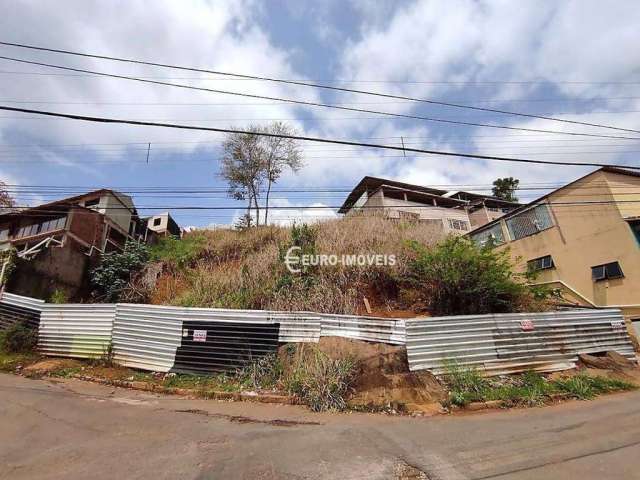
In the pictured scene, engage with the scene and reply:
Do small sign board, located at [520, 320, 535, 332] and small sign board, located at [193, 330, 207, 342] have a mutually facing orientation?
no

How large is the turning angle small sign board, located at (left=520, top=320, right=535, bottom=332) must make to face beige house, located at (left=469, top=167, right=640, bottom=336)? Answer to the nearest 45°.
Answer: approximately 180°

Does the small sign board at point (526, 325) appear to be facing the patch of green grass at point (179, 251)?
no

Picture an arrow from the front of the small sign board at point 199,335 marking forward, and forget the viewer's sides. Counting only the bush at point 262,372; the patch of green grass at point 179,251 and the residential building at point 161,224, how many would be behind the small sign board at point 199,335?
2

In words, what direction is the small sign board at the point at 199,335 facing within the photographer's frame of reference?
facing the viewer

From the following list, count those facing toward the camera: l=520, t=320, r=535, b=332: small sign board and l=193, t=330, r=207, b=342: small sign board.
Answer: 2

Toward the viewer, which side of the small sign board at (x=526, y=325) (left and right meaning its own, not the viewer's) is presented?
front

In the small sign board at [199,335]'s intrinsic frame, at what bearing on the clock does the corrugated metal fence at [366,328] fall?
The corrugated metal fence is roughly at 10 o'clock from the small sign board.

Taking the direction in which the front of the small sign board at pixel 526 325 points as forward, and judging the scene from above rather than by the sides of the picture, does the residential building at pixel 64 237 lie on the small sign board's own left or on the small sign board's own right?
on the small sign board's own right

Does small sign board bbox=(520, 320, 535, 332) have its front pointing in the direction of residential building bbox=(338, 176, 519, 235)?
no

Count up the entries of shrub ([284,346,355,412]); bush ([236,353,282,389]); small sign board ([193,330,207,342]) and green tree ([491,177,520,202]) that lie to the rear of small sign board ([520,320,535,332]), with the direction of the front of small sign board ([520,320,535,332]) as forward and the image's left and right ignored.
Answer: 1

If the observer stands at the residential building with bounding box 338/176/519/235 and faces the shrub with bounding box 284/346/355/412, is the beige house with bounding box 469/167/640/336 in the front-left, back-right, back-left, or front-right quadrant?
front-left

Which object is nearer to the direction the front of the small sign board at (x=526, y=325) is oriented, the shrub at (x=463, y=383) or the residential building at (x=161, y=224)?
the shrub

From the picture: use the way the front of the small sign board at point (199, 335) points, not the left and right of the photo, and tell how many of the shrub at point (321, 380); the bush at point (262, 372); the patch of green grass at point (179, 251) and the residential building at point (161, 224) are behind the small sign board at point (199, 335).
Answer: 2

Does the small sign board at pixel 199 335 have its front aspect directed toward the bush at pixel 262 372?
no

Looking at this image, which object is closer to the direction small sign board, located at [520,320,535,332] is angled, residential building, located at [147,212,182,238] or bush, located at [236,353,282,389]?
the bush
